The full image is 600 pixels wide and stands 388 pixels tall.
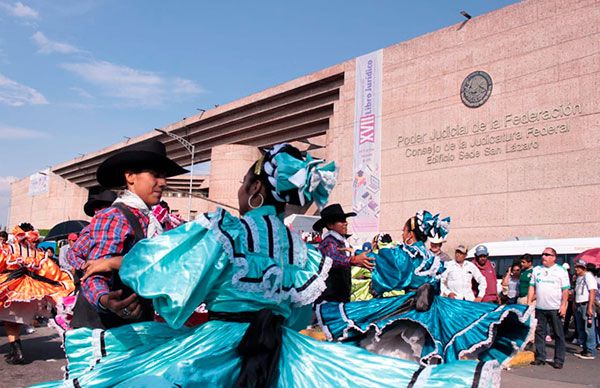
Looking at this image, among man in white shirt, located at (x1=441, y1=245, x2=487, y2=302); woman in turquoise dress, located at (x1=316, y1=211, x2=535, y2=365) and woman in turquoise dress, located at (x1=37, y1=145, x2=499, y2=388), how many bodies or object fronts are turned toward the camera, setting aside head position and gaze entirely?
1

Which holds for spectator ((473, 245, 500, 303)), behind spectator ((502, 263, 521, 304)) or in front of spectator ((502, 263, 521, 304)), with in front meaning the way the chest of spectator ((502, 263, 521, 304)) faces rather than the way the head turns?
in front

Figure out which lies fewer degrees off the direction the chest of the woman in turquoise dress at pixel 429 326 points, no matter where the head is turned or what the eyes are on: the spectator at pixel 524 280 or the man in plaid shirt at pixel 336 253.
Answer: the man in plaid shirt

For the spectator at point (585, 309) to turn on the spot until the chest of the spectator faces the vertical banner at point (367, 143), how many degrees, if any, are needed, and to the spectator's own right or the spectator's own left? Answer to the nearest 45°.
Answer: approximately 90° to the spectator's own right

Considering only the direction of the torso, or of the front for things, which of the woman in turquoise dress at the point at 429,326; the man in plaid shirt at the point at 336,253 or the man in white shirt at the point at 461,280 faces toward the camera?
the man in white shirt

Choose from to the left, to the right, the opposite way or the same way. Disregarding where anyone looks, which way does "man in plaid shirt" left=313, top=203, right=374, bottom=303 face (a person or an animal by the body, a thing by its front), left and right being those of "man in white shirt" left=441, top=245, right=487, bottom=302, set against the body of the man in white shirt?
to the left

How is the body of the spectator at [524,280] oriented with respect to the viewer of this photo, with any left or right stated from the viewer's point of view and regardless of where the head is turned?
facing the viewer and to the left of the viewer

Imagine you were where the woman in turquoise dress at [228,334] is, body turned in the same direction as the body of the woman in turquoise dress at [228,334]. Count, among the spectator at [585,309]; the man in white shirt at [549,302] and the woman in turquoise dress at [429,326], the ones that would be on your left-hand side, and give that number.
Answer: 0

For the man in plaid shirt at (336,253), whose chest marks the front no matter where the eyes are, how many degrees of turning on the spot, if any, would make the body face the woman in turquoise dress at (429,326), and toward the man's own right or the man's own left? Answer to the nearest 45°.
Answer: approximately 45° to the man's own right

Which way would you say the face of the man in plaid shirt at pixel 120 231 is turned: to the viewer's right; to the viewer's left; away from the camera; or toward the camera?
to the viewer's right

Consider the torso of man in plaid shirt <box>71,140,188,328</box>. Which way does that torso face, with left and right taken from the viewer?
facing the viewer and to the right of the viewer

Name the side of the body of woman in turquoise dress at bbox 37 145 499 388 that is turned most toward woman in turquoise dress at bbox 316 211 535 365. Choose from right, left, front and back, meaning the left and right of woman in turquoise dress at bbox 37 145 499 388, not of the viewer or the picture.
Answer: right

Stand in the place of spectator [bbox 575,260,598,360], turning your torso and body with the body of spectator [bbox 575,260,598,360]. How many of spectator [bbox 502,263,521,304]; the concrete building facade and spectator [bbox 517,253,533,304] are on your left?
0

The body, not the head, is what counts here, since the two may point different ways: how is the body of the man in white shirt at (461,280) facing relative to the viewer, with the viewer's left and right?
facing the viewer
